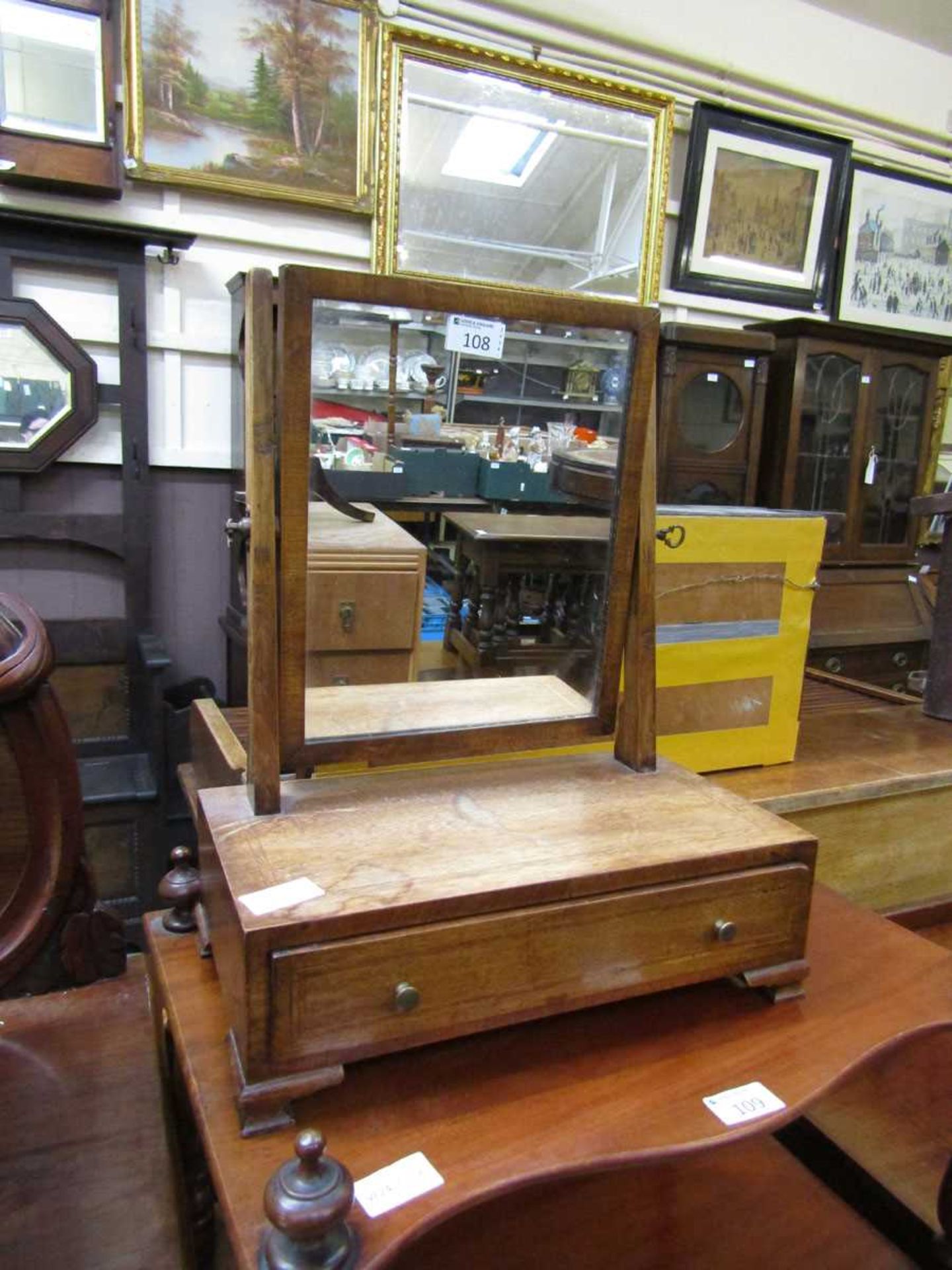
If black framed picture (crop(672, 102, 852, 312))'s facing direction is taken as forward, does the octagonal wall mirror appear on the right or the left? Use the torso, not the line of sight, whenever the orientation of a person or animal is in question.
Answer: on its right

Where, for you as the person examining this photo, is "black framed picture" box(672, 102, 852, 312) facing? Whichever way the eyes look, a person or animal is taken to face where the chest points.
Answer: facing the viewer and to the right of the viewer

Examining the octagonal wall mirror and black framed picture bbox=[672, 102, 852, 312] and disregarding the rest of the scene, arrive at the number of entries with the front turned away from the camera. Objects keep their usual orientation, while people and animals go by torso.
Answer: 0

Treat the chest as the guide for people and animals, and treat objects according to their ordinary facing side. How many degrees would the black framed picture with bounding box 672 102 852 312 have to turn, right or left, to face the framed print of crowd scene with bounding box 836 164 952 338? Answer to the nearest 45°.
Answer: approximately 90° to its left

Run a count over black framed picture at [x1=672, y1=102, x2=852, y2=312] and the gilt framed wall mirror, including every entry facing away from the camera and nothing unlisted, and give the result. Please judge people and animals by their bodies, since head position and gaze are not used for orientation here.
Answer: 0

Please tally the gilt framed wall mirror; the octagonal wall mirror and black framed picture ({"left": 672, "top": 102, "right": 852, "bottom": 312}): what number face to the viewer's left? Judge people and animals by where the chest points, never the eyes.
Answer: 0

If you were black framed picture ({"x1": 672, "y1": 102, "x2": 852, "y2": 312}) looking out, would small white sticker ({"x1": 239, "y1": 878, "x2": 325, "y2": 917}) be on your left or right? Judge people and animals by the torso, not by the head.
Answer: on your right

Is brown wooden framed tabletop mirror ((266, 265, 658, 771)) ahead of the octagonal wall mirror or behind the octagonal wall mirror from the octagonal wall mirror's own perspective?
ahead

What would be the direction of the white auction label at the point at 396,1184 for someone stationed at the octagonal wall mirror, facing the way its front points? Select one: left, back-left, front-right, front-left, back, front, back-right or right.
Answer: front

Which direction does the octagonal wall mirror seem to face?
toward the camera

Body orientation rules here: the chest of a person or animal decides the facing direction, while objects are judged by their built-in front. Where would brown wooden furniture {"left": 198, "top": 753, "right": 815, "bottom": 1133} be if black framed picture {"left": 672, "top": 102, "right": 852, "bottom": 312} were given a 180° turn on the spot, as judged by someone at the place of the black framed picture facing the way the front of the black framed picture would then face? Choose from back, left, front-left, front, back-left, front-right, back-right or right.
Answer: back-left
